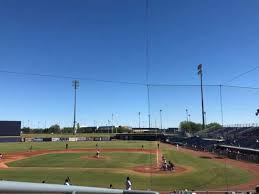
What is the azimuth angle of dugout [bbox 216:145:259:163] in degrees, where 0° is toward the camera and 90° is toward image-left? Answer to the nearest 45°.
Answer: approximately 45°

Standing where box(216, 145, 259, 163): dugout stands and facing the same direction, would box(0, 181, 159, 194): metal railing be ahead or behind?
ahead
